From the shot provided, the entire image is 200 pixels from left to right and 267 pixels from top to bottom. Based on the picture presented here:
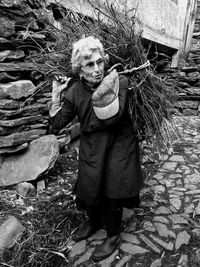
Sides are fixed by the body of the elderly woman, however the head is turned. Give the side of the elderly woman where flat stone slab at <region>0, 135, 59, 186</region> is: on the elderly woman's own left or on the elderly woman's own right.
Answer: on the elderly woman's own right

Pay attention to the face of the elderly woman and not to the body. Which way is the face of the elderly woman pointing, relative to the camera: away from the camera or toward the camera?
toward the camera

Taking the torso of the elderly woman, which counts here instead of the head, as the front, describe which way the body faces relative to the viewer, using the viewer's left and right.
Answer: facing the viewer and to the left of the viewer
